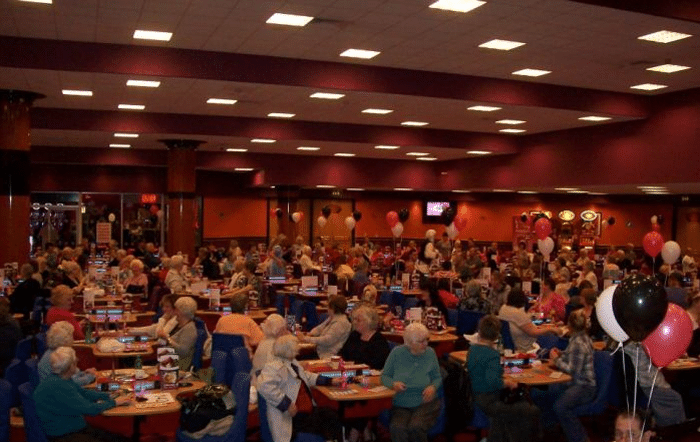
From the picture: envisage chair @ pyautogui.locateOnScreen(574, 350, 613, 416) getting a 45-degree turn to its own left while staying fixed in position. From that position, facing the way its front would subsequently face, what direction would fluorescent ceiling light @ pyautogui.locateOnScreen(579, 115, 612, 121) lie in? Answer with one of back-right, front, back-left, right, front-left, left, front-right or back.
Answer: back-right

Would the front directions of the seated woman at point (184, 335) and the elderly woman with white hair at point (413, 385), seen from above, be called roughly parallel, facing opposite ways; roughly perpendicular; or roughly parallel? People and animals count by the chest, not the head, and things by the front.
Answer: roughly perpendicular

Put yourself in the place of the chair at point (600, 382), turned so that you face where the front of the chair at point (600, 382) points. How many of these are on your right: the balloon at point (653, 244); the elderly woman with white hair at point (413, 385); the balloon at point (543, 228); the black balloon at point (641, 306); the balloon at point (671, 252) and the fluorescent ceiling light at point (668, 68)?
4

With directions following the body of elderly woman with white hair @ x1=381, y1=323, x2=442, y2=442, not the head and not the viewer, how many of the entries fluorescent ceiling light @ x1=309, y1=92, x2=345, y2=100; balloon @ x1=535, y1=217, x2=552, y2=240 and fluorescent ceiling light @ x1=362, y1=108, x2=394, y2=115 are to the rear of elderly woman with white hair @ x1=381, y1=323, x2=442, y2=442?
3

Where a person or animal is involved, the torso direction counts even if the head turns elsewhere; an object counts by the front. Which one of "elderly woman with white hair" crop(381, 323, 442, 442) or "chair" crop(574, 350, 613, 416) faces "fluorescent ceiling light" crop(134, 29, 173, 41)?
the chair

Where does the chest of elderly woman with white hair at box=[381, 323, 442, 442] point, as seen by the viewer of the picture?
toward the camera

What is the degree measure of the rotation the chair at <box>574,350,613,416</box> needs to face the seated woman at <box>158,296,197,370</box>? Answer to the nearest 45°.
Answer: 0° — it already faces them

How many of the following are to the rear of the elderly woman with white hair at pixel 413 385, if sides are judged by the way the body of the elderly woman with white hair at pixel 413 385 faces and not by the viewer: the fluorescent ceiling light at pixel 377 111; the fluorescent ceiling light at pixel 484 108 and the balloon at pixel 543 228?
3

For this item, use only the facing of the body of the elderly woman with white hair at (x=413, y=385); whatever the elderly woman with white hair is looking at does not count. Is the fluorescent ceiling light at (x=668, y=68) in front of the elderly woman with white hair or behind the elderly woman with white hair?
behind

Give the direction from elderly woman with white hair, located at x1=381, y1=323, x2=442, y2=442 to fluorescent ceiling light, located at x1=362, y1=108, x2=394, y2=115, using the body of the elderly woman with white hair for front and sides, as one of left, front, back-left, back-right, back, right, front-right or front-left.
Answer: back
